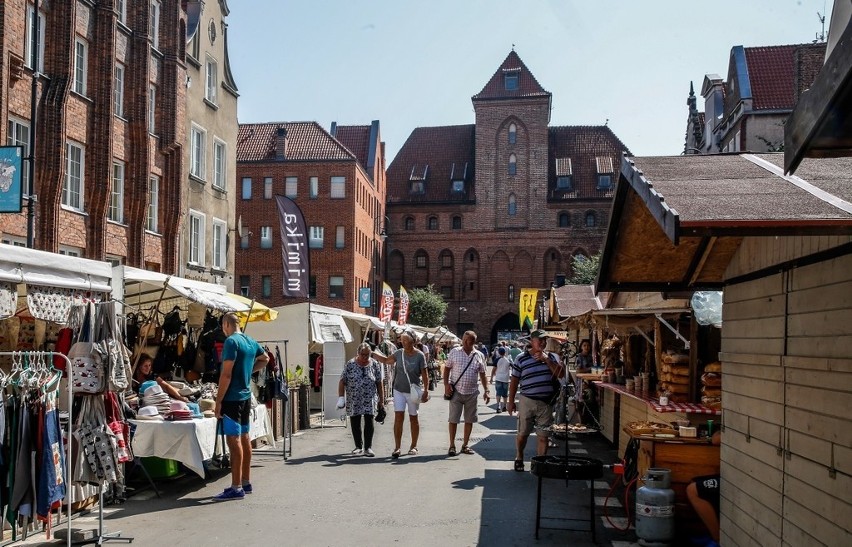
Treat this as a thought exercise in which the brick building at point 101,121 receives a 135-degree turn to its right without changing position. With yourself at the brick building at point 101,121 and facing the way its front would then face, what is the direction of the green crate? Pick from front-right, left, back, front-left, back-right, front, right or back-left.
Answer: left

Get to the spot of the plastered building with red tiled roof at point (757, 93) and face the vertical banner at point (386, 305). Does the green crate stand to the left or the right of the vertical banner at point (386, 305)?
left

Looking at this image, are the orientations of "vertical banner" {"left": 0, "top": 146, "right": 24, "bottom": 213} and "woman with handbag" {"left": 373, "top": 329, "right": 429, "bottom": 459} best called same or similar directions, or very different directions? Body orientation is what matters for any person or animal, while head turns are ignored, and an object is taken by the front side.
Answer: same or similar directions

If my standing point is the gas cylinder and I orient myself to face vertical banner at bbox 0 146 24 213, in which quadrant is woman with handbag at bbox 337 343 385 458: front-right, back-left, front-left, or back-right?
front-right

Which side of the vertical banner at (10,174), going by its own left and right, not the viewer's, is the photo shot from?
front

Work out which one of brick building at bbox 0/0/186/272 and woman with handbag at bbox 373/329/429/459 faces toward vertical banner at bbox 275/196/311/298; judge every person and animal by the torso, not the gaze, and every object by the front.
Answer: the brick building

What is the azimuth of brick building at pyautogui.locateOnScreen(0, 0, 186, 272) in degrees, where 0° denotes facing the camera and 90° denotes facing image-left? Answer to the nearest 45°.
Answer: approximately 315°

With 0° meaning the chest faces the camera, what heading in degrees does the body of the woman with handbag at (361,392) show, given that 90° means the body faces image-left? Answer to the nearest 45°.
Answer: approximately 0°

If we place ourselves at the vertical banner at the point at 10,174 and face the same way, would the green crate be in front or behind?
in front

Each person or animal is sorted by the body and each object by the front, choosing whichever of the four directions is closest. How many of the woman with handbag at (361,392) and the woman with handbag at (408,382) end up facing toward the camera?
2

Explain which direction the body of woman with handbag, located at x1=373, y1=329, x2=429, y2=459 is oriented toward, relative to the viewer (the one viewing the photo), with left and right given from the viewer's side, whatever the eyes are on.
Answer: facing the viewer

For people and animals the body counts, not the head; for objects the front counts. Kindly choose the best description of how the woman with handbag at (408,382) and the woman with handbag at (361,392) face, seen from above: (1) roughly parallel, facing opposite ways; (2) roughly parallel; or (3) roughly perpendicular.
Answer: roughly parallel

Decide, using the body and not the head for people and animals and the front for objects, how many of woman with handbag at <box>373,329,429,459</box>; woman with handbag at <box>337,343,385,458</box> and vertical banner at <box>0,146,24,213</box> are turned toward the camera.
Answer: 3

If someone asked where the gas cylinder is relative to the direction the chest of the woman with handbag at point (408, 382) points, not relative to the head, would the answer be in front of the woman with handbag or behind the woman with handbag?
in front

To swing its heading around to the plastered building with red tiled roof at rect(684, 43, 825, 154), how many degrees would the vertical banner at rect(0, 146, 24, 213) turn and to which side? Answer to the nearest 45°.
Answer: approximately 135° to its left

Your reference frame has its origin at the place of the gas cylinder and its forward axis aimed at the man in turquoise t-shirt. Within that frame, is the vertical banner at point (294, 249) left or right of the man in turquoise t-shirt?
right
